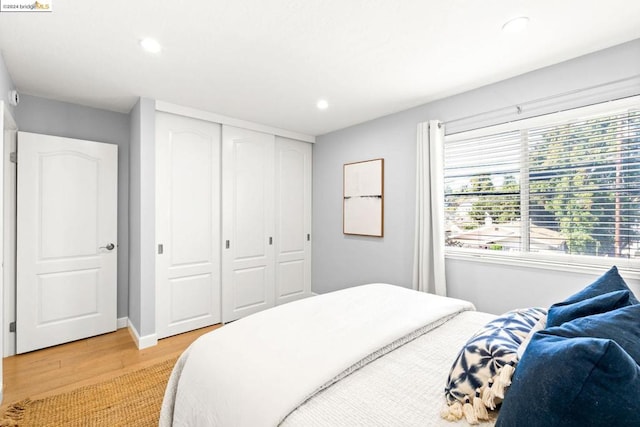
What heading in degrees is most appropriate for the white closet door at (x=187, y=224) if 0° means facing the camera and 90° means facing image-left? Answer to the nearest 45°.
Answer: approximately 315°

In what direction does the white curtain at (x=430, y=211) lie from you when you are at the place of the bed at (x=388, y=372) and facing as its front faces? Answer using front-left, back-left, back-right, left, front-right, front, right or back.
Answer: front-right

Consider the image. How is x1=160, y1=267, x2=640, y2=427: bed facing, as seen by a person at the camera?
facing away from the viewer and to the left of the viewer

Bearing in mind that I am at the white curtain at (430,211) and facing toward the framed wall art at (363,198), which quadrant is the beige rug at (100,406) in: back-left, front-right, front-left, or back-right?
front-left

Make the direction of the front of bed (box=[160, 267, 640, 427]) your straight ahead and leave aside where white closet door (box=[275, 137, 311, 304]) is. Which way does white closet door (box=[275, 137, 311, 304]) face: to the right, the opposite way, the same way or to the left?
the opposite way

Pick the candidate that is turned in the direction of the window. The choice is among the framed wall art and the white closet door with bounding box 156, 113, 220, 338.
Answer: the white closet door

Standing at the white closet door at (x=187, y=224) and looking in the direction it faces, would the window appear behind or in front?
in front

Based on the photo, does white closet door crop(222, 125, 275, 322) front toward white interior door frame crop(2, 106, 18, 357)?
no

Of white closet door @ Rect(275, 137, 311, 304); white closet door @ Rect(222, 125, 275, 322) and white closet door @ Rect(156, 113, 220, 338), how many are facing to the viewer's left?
0

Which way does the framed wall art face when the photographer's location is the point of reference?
facing the viewer and to the left of the viewer

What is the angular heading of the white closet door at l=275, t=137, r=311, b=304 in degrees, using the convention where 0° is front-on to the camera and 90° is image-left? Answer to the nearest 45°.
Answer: approximately 315°

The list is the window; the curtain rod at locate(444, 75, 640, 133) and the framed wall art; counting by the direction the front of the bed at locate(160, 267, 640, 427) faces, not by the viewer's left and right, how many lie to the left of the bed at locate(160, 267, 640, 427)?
0

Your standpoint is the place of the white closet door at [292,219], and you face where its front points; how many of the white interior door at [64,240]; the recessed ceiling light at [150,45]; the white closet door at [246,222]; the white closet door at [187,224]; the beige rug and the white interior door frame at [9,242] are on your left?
0

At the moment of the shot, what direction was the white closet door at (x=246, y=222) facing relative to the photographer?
facing the viewer and to the right of the viewer

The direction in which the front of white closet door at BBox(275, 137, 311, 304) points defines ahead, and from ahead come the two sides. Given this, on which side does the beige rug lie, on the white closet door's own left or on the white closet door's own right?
on the white closet door's own right

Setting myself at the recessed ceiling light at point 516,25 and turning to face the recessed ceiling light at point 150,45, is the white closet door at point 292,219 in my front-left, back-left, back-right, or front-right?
front-right
